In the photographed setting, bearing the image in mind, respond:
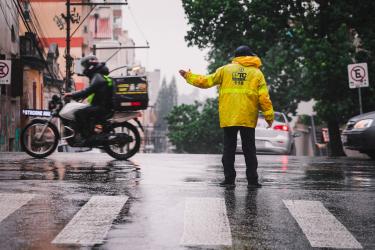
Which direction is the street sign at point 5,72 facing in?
toward the camera

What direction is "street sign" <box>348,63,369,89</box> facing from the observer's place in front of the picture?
facing the viewer

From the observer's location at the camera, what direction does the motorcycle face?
facing to the left of the viewer

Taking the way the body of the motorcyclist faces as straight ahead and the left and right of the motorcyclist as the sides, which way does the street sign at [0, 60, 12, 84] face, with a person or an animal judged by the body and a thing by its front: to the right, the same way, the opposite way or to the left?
to the left

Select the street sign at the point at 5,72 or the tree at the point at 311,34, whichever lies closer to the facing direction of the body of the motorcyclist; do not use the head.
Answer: the street sign

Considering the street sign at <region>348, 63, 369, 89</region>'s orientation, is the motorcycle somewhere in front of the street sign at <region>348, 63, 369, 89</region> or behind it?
in front

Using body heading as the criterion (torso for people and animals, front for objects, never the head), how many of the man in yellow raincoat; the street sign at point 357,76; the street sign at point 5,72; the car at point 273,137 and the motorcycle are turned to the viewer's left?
1

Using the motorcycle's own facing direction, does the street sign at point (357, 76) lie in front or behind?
behind

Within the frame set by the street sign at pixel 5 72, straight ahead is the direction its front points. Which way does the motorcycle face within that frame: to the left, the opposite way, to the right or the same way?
to the right

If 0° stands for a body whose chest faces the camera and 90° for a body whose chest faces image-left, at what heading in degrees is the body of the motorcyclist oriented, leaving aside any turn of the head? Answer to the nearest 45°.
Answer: approximately 90°

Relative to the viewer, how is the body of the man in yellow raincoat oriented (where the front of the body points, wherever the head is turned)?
away from the camera

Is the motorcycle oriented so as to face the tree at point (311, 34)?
no

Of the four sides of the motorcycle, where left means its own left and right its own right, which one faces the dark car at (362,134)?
back

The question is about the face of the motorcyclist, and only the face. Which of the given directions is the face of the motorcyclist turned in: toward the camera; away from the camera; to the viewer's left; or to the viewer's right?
to the viewer's left
